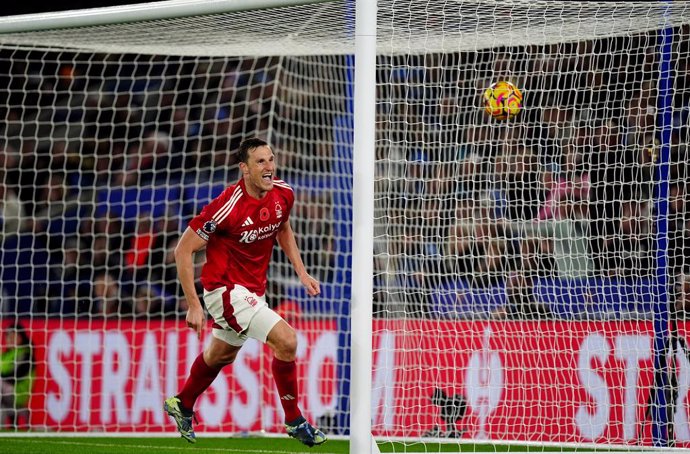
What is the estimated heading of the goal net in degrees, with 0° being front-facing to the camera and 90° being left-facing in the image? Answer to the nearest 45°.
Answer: approximately 45°

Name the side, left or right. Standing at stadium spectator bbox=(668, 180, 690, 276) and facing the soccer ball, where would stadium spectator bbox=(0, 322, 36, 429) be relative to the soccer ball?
right

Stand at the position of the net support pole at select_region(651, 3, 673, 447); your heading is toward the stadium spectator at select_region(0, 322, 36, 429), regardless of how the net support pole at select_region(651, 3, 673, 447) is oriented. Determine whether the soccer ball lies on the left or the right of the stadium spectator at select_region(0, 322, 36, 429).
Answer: left
